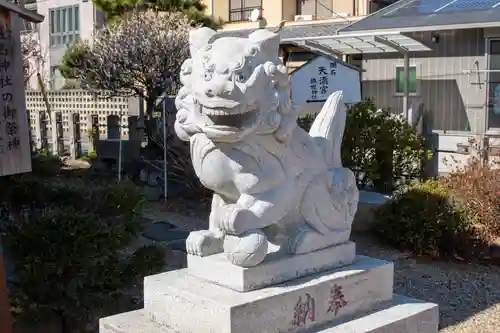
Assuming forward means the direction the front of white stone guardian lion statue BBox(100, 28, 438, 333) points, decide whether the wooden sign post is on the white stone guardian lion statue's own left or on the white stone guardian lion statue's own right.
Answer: on the white stone guardian lion statue's own right

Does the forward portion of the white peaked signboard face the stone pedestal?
yes

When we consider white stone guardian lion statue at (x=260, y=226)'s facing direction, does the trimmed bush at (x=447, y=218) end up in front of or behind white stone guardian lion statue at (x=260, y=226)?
behind

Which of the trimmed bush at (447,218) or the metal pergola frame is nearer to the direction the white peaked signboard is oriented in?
the trimmed bush

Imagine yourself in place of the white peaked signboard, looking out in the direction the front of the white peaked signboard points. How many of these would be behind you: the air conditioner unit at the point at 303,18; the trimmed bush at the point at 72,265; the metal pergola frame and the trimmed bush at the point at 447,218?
2

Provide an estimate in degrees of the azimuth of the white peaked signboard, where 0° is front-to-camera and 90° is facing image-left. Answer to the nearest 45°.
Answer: approximately 0°

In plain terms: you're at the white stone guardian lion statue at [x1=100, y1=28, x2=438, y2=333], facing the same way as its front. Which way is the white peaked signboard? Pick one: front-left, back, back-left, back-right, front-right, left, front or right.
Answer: back-right

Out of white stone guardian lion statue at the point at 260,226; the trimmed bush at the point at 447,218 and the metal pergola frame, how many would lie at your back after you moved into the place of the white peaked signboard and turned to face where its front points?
1

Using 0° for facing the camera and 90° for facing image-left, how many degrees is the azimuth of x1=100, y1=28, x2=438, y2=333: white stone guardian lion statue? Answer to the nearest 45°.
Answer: approximately 45°
